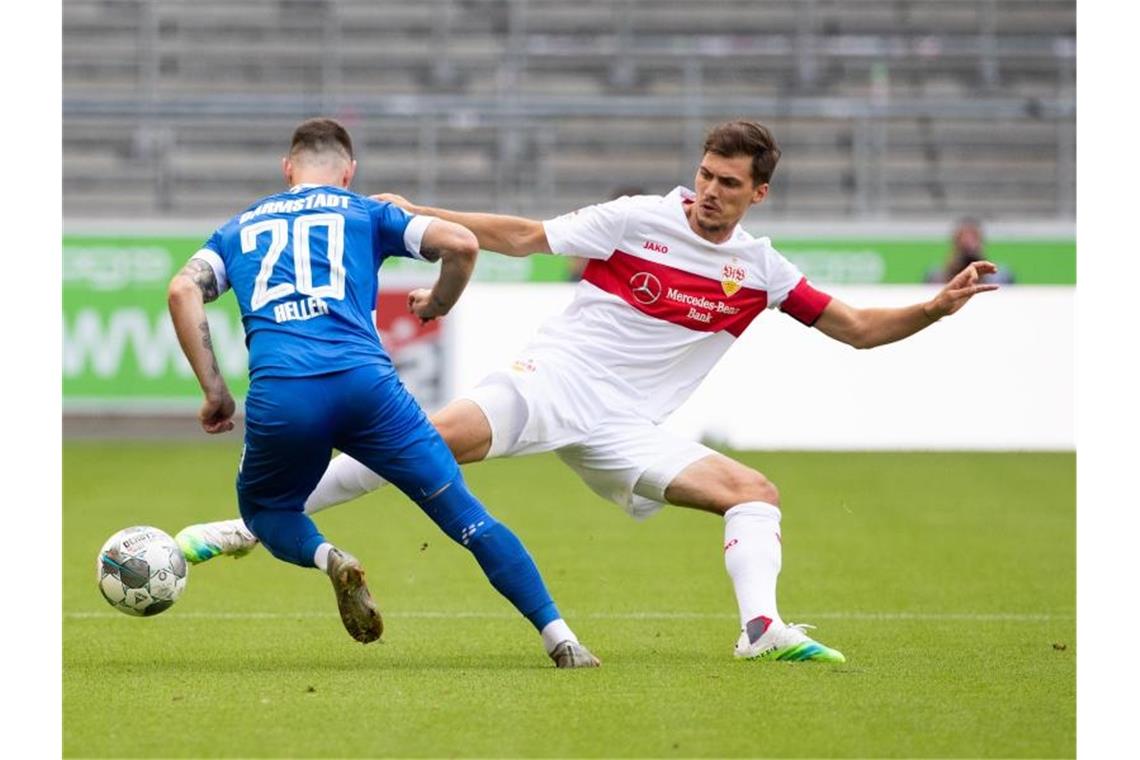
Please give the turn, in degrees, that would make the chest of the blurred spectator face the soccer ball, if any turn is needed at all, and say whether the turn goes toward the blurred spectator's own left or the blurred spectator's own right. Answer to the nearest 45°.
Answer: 0° — they already face it

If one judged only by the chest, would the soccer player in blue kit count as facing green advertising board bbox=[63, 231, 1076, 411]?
yes

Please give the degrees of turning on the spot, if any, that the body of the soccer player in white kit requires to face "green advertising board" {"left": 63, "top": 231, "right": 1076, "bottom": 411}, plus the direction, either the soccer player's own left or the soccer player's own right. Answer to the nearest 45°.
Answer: approximately 180°

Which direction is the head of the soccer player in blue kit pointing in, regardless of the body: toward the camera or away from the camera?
away from the camera

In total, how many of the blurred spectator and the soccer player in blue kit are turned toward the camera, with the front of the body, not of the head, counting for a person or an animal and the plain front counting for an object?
1

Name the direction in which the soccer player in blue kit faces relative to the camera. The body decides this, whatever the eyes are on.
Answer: away from the camera

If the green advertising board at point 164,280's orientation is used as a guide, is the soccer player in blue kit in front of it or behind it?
in front

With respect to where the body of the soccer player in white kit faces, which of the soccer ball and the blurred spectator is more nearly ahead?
the soccer ball

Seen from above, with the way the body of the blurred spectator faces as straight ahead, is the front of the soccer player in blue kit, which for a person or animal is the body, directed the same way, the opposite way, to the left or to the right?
the opposite way

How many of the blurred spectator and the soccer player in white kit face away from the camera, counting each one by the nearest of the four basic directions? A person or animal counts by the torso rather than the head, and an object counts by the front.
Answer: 0
